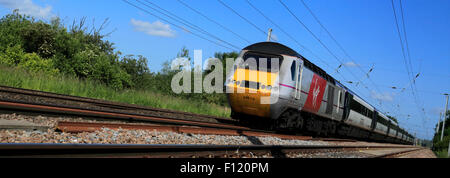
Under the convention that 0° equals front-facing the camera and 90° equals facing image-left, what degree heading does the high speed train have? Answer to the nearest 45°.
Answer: approximately 45°
